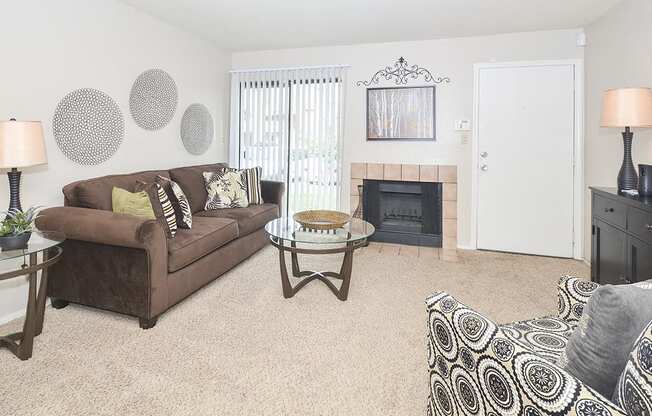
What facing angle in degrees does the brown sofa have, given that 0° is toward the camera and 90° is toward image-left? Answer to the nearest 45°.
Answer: approximately 315°

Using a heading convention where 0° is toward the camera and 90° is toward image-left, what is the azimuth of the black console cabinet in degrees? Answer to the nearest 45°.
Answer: approximately 45°

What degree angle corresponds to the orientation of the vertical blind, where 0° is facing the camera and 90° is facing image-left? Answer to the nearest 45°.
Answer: approximately 0°

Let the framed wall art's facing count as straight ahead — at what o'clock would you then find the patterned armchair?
The patterned armchair is roughly at 12 o'clock from the framed wall art.

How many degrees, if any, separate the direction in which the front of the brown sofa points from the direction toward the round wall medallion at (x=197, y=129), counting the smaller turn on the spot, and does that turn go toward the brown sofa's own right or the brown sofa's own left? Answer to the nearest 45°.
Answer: approximately 135° to the brown sofa's own left
